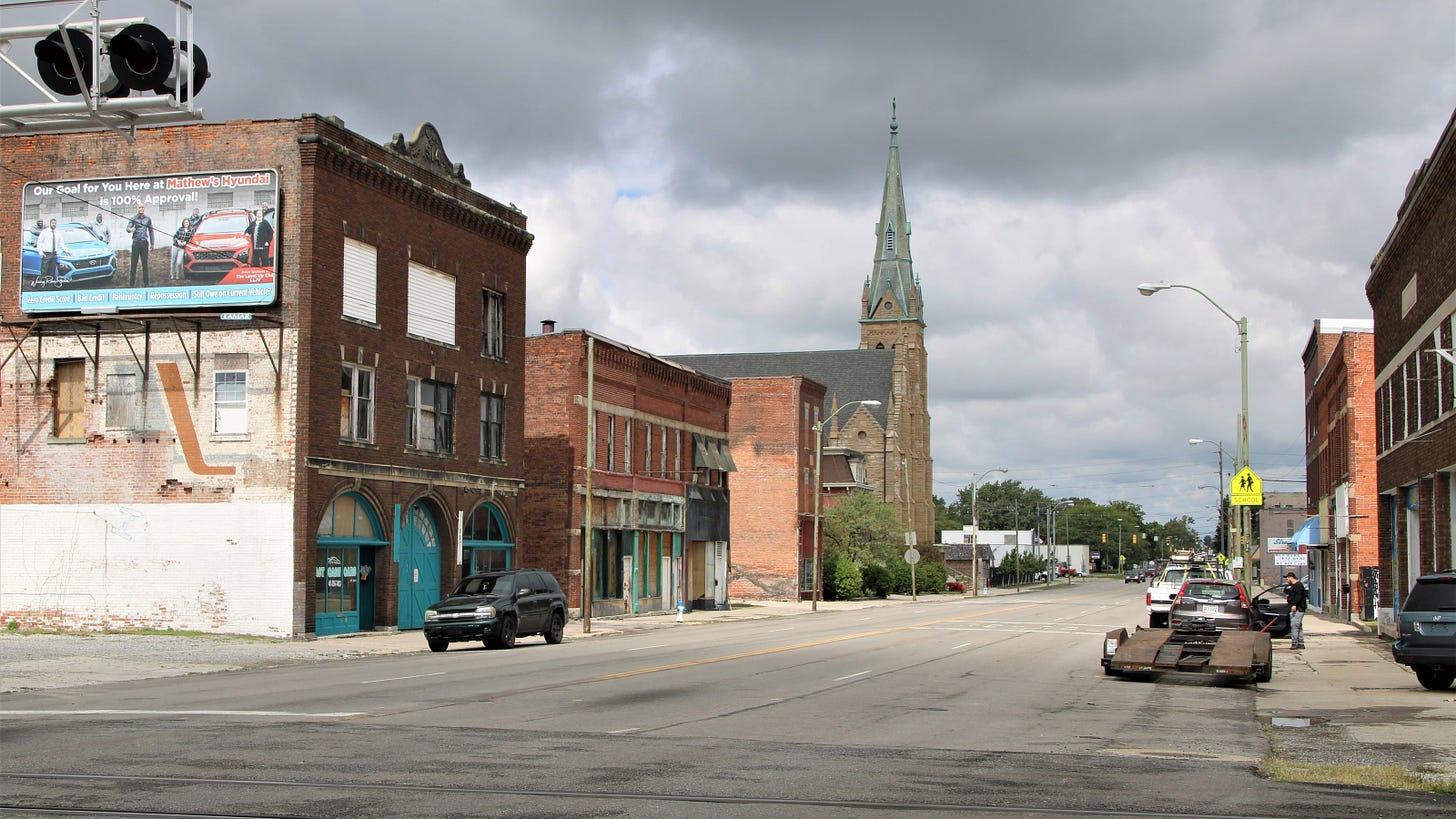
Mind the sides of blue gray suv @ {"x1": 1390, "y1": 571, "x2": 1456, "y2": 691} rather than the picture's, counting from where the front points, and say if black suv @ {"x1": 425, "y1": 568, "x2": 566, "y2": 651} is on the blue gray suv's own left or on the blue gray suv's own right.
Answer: on the blue gray suv's own left

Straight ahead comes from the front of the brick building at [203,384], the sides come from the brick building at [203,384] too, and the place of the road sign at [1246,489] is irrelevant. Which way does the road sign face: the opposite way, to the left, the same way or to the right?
to the right

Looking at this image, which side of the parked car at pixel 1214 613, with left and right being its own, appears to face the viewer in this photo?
back

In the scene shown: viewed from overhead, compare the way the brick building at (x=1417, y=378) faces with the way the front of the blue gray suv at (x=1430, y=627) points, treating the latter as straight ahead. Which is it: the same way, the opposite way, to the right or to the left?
to the left

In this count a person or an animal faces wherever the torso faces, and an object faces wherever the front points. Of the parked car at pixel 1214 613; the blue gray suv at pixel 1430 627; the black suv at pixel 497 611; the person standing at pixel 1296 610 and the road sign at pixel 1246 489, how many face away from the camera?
2

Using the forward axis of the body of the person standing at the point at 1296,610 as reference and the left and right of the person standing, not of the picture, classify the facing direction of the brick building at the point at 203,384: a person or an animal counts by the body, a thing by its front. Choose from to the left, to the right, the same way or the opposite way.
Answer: the opposite way

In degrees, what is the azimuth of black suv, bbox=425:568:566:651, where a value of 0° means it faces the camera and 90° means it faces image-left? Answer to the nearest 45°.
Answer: approximately 45°

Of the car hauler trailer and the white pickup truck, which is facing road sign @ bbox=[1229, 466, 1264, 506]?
the car hauler trailer

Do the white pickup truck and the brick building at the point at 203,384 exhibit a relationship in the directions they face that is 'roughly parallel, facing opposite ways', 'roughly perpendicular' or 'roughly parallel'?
roughly perpendicular

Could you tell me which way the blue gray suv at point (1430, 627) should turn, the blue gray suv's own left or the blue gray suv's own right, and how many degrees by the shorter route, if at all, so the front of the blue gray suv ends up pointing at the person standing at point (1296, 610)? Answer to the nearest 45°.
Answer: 0° — it already faces them

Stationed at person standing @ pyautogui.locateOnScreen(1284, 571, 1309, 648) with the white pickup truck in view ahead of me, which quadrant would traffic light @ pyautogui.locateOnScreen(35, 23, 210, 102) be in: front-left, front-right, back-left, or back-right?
back-left

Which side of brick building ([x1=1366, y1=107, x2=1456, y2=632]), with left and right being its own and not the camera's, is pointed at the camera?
left

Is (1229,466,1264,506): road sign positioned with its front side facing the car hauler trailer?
yes
